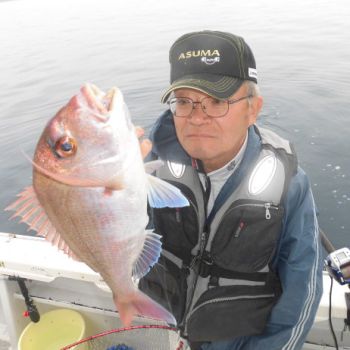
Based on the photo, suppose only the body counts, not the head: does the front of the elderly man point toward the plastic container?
no
